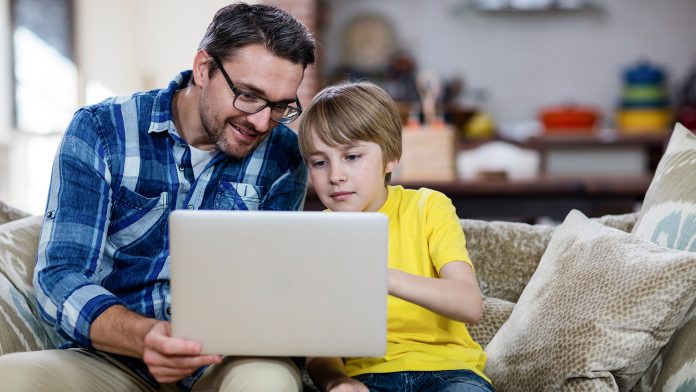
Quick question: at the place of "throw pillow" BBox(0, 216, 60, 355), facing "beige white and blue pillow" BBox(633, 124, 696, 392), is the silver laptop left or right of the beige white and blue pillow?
right

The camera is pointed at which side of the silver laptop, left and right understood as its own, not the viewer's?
back

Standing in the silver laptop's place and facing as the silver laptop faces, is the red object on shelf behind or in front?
in front

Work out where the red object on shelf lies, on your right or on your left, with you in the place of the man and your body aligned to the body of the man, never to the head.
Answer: on your left

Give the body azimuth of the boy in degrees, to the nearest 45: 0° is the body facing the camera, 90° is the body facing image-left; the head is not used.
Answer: approximately 45°

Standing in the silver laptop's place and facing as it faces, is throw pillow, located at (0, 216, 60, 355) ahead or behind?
ahead

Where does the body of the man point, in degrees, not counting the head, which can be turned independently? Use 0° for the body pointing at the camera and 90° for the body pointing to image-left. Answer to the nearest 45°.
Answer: approximately 315°

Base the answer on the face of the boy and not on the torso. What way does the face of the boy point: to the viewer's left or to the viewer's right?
to the viewer's left

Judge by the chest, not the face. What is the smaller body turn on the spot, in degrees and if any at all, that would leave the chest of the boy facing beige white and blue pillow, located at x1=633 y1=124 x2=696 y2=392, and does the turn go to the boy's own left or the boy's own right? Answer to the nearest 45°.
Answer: approximately 135° to the boy's own left

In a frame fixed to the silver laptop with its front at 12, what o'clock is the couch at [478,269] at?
The couch is roughly at 1 o'clock from the silver laptop.

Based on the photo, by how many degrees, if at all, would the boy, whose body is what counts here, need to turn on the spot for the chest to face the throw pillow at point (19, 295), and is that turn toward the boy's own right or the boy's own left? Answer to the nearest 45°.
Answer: approximately 45° to the boy's own right
